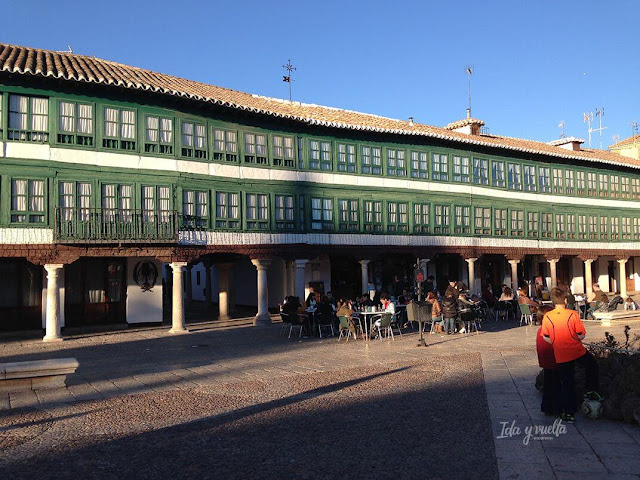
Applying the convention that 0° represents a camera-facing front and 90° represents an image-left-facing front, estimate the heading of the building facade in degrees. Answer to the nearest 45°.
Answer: approximately 315°

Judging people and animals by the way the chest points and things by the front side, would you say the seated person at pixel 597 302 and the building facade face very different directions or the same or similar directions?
very different directions

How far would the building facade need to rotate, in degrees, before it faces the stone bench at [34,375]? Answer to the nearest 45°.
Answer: approximately 45° to its right

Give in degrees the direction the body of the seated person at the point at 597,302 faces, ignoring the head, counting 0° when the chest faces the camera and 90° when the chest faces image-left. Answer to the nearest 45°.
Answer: approximately 90°

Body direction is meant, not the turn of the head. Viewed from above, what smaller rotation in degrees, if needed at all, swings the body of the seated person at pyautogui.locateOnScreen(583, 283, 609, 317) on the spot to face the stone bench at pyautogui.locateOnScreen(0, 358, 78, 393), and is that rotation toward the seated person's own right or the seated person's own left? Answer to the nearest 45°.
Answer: approximately 45° to the seated person's own left
